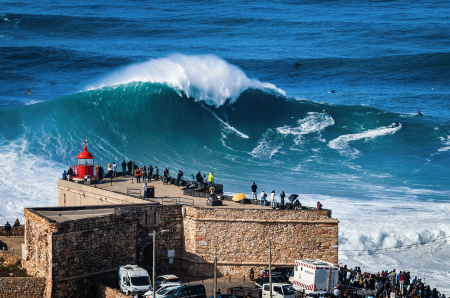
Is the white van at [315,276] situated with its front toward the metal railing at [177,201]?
no

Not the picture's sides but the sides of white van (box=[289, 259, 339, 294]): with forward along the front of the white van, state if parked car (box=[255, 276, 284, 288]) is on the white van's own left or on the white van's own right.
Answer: on the white van's own left

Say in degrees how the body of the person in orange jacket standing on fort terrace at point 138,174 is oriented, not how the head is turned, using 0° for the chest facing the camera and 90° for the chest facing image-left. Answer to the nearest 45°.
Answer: approximately 180°

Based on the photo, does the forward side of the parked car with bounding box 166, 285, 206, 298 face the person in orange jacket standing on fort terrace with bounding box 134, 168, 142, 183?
no

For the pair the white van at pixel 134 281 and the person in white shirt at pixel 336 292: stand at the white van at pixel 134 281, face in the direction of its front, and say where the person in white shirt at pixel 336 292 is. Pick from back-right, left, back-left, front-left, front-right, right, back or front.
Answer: front-left

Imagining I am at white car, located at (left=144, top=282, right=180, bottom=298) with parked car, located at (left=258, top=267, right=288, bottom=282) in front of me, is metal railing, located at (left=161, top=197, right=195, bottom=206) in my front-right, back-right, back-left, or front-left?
front-left

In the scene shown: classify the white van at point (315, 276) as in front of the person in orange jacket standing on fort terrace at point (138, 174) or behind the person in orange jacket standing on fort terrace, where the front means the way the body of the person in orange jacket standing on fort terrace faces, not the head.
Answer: behind

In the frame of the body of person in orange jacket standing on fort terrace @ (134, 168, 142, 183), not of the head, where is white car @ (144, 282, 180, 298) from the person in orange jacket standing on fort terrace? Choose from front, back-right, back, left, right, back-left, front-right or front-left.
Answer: back

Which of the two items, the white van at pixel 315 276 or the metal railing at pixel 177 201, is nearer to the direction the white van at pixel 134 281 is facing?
the white van

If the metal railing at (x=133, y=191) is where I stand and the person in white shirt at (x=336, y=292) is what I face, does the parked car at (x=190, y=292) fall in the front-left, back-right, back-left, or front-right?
front-right

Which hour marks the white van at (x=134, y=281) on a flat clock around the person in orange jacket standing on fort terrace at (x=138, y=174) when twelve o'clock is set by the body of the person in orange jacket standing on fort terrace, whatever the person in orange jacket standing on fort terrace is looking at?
The white van is roughly at 6 o'clock from the person in orange jacket standing on fort terrace.

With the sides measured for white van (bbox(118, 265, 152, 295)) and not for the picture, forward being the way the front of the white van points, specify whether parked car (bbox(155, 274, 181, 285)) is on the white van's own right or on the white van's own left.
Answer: on the white van's own left

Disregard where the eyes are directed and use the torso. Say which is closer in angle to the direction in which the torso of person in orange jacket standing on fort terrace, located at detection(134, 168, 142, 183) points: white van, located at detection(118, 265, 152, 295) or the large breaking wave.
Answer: the large breaking wave

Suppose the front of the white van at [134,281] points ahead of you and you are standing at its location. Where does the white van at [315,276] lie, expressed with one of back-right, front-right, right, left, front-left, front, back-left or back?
front-left

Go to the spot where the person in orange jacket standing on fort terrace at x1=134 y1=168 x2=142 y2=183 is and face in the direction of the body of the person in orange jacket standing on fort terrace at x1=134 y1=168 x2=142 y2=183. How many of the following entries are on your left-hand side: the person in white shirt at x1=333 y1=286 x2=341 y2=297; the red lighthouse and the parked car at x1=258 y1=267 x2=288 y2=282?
1
